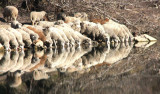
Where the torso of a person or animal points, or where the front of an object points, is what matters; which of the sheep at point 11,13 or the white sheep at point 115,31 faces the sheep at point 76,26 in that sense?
the sheep at point 11,13

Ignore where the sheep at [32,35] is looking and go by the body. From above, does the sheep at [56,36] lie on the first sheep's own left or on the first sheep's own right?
on the first sheep's own left
